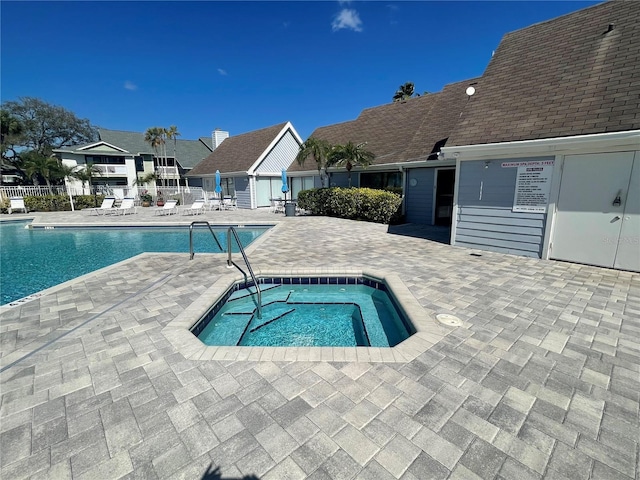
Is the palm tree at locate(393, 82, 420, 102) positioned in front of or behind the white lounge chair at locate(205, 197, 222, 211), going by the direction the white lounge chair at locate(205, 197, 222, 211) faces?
behind

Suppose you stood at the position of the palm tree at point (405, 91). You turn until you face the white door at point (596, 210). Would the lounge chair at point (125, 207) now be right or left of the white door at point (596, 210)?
right

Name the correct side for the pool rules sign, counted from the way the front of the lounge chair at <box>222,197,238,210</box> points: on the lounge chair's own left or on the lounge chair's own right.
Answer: on the lounge chair's own left

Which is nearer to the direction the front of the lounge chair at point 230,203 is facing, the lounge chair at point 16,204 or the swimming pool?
the swimming pool

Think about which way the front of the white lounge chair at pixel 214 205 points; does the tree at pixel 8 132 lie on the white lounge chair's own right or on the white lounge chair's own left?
on the white lounge chair's own right

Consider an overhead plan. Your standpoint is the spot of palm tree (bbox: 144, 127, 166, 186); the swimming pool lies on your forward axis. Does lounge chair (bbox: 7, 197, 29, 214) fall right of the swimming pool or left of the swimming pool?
right

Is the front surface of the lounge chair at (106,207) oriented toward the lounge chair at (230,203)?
no

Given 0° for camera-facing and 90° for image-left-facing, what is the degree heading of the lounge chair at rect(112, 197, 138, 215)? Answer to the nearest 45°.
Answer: approximately 45°

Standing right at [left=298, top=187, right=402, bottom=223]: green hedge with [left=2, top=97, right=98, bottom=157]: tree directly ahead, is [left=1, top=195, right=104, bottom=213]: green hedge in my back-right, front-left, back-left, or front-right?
front-left

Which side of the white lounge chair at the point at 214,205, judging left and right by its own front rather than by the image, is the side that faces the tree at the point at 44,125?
right

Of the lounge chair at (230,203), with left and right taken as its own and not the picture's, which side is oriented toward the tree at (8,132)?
right

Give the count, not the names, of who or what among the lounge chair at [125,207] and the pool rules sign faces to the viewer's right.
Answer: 0

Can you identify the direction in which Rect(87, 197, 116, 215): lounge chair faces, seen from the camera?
facing the viewer and to the left of the viewer

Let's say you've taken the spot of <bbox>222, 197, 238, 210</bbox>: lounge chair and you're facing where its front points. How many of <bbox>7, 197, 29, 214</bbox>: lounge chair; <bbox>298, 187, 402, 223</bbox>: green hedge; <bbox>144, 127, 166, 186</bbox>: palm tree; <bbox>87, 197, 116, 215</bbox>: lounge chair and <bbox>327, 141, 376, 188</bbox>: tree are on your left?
2

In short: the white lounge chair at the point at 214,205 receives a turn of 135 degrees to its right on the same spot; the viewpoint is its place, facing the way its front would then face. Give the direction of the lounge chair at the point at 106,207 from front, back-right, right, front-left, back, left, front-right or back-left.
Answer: left

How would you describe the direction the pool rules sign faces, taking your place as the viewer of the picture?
facing the viewer
